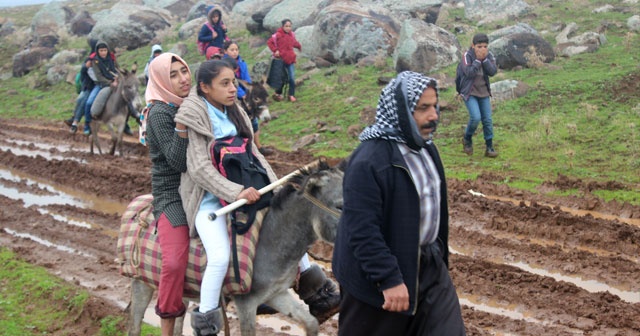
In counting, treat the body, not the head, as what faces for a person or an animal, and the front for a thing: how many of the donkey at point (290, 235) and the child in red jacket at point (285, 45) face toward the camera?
1

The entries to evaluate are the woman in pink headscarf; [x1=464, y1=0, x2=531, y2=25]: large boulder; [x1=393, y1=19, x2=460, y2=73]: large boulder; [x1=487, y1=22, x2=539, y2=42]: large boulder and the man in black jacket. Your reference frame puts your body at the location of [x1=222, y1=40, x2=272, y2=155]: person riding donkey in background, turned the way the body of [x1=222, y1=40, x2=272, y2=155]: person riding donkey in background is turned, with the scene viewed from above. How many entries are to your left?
3

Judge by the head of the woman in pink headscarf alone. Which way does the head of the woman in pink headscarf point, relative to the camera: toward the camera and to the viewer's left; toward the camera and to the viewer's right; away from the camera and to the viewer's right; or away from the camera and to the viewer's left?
toward the camera and to the viewer's right

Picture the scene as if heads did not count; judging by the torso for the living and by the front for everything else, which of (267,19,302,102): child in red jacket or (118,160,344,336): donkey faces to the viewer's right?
the donkey

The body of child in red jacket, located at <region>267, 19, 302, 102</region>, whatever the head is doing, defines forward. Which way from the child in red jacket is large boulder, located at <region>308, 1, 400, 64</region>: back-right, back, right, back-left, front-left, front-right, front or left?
back-left

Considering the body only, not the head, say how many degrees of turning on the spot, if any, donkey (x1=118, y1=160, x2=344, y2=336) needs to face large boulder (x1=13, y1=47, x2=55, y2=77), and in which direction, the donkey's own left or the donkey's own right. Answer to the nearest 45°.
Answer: approximately 90° to the donkey's own left

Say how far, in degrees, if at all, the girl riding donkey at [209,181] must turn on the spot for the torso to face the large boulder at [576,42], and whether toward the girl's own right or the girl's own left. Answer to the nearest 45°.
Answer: approximately 90° to the girl's own left

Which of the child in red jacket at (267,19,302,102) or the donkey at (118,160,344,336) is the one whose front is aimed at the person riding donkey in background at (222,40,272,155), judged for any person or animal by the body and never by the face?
the child in red jacket

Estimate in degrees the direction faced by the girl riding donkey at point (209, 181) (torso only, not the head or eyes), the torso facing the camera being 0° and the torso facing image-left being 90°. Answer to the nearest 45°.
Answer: approximately 315°

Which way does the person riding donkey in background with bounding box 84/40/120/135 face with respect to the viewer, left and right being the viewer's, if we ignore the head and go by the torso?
facing the viewer and to the right of the viewer

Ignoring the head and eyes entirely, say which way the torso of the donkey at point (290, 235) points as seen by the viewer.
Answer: to the viewer's right

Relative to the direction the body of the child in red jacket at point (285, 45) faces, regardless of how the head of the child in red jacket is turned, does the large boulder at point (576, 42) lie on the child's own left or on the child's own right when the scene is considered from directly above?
on the child's own left

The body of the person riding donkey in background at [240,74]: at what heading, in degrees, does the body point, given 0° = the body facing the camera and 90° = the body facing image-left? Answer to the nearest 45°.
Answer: approximately 315°

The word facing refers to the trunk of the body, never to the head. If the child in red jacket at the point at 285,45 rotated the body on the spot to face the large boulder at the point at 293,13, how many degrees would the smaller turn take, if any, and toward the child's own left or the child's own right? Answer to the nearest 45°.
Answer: approximately 180°

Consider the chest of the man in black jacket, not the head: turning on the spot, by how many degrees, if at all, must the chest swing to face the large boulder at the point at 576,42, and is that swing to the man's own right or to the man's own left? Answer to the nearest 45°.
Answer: approximately 135° to the man's own left

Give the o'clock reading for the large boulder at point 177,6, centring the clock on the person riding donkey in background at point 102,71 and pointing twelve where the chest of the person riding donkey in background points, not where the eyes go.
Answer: The large boulder is roughly at 8 o'clock from the person riding donkey in background.

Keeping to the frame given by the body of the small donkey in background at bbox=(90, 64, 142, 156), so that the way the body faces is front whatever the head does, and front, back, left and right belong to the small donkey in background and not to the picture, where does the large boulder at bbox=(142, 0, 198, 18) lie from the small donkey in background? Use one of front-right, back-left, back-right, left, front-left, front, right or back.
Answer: back-left
